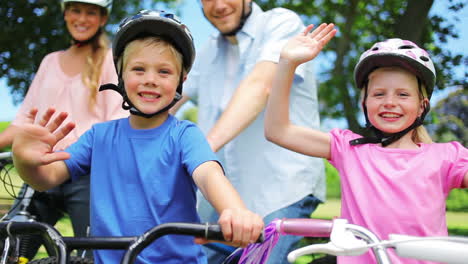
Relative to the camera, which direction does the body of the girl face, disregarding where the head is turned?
toward the camera

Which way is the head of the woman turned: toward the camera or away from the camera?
toward the camera

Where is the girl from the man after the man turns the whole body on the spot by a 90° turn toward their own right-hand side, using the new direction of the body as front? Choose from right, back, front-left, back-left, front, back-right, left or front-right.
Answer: back

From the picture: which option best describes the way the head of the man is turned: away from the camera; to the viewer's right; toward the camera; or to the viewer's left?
toward the camera

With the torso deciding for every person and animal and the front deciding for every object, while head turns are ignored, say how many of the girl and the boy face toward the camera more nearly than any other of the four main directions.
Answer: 2

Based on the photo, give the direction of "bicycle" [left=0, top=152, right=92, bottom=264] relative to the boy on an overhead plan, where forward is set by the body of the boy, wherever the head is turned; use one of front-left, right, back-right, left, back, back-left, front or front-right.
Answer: back-right

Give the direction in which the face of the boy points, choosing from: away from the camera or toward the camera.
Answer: toward the camera

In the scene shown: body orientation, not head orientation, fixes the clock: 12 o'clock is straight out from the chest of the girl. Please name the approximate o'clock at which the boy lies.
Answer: The boy is roughly at 2 o'clock from the girl.

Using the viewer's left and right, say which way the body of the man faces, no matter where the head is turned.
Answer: facing the viewer and to the left of the viewer

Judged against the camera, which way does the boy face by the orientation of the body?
toward the camera

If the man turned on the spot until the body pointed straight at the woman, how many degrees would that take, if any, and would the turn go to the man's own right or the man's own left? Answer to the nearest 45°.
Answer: approximately 45° to the man's own right

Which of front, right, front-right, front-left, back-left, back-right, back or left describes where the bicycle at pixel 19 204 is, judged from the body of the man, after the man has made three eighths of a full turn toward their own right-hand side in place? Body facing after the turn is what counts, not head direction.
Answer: left
